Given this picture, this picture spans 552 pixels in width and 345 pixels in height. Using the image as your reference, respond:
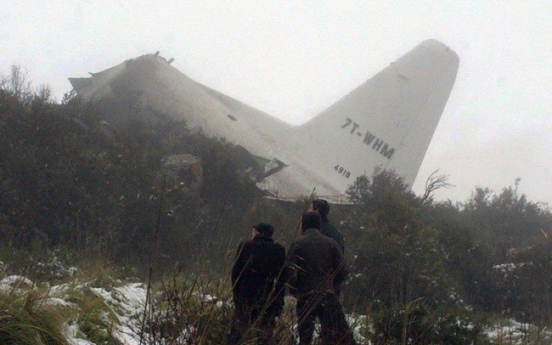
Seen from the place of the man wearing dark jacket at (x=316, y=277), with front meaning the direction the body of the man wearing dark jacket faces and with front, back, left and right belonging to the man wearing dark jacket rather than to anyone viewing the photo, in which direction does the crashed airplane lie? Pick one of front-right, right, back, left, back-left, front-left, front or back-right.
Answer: front

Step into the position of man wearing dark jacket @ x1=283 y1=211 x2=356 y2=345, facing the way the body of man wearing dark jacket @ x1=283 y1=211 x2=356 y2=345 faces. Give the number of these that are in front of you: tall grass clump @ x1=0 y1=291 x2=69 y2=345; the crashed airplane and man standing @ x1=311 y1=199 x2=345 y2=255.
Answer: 2

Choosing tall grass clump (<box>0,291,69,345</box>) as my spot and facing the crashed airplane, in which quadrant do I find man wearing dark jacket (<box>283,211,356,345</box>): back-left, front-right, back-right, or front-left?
front-right

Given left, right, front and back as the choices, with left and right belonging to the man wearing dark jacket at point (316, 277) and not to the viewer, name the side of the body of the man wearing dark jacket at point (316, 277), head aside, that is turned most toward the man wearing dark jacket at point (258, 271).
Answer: left

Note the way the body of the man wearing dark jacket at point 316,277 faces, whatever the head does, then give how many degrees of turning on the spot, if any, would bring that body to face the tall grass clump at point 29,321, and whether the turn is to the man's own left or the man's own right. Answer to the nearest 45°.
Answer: approximately 135° to the man's own left

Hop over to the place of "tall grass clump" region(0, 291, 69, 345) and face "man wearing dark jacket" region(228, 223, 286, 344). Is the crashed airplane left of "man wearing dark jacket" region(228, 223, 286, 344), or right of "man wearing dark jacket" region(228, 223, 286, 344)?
left

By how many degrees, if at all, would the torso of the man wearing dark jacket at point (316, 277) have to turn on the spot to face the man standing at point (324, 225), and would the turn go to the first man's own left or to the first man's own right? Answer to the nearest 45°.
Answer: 0° — they already face them

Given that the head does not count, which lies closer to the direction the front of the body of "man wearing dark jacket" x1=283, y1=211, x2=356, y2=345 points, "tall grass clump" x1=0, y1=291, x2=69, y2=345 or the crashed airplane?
the crashed airplane

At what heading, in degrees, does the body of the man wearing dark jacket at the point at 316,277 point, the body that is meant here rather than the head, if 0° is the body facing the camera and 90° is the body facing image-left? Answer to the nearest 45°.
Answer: approximately 180°

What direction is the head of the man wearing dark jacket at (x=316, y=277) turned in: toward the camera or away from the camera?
away from the camera

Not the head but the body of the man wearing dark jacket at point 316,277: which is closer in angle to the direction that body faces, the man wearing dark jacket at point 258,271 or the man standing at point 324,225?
the man standing

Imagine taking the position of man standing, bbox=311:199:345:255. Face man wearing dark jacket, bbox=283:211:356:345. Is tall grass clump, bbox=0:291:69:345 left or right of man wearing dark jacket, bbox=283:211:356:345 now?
right
